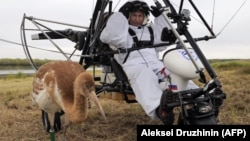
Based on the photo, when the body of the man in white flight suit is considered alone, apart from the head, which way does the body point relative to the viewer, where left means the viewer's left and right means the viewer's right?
facing the viewer and to the right of the viewer

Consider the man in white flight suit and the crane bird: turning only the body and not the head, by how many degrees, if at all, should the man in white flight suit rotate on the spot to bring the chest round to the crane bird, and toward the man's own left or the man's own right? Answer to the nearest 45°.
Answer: approximately 90° to the man's own right

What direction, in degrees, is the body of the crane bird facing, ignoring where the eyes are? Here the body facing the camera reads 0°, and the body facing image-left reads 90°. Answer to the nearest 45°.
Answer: approximately 315°

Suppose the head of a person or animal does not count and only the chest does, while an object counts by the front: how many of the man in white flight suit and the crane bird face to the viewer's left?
0
